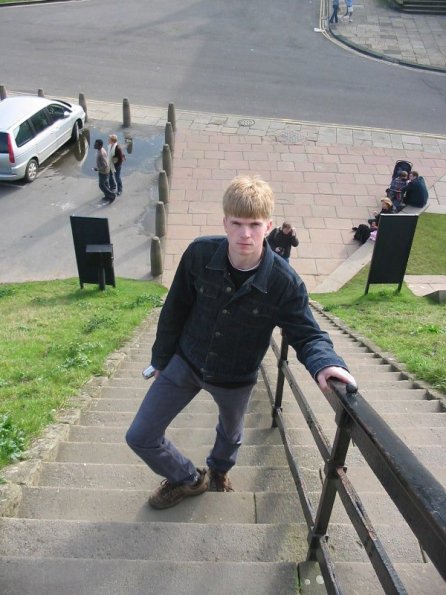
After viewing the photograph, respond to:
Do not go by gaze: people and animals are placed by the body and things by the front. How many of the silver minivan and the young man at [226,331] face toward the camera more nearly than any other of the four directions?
1

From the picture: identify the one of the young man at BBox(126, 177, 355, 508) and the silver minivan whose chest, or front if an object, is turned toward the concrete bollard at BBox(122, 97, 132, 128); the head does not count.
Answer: the silver minivan

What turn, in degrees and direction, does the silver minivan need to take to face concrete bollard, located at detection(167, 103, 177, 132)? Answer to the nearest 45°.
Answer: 0° — it already faces it

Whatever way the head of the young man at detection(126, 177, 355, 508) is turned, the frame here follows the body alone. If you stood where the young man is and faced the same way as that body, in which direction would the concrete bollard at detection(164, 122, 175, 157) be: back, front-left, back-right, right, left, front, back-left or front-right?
back

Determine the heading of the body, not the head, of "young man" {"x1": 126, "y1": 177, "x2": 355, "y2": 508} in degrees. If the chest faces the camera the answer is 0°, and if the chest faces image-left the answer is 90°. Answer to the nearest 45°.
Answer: approximately 0°

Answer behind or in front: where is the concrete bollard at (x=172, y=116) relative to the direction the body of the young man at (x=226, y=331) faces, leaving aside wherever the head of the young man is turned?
behind

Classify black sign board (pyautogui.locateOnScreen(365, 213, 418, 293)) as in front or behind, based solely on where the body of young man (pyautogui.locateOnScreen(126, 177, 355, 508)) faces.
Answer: behind

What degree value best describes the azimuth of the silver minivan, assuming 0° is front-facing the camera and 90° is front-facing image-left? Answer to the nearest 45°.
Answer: approximately 225°

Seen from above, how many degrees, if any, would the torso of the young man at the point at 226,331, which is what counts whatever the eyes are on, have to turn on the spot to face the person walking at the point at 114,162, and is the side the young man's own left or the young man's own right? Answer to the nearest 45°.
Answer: approximately 180°

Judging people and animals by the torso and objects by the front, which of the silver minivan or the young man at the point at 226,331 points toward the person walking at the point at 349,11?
the silver minivan

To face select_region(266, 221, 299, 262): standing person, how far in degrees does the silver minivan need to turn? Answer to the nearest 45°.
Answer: approximately 90° to its right

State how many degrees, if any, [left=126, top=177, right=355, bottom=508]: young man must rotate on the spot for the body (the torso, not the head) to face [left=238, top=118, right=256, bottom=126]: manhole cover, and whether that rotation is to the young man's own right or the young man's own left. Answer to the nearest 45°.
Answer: approximately 180°
